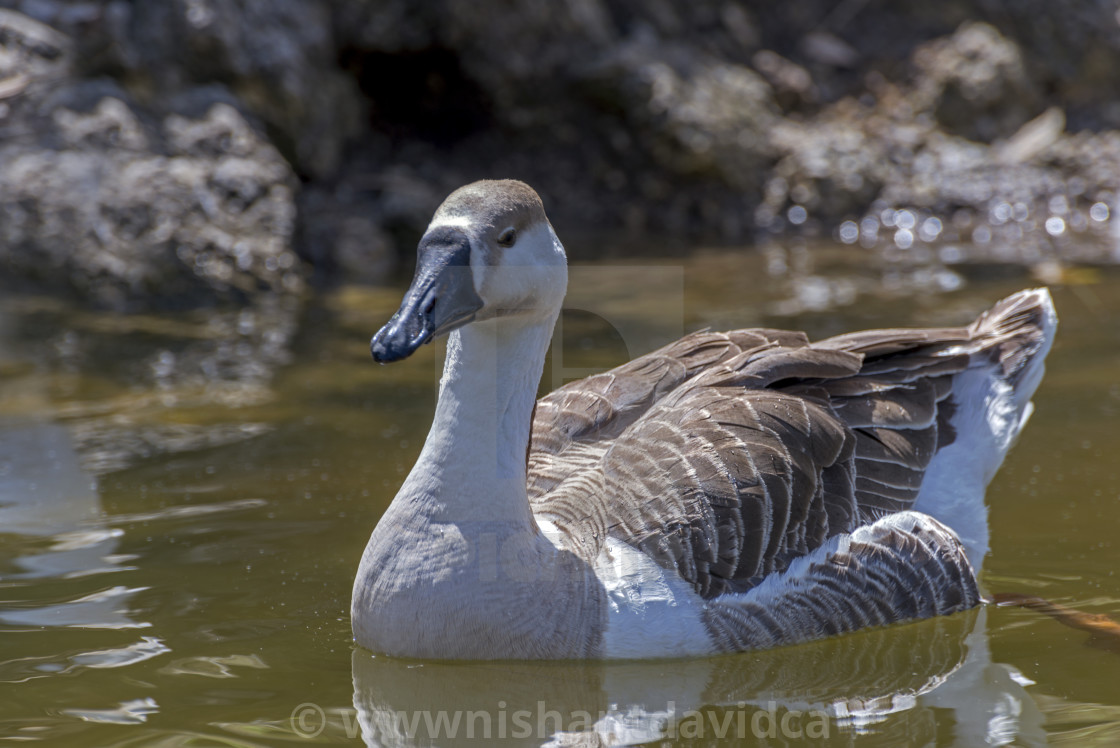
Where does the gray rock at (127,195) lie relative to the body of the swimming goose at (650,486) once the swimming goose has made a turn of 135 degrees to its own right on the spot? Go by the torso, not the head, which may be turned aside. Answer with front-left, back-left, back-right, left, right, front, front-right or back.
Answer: front-left

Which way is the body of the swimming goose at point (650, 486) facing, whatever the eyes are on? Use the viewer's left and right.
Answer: facing the viewer and to the left of the viewer

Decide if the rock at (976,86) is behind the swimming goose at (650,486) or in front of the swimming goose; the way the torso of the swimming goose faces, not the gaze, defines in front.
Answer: behind

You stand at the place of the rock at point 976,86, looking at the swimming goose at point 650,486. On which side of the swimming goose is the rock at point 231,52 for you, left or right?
right

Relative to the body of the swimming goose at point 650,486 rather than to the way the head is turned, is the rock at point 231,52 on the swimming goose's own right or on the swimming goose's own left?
on the swimming goose's own right
